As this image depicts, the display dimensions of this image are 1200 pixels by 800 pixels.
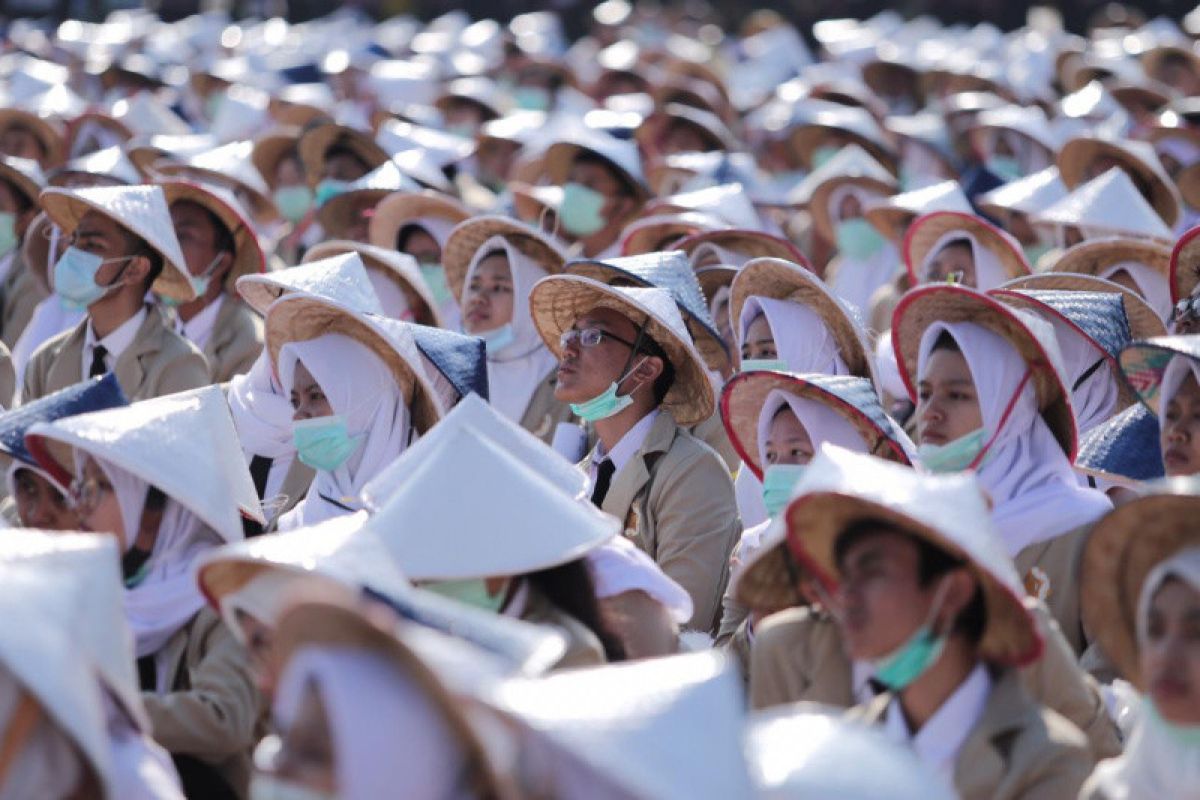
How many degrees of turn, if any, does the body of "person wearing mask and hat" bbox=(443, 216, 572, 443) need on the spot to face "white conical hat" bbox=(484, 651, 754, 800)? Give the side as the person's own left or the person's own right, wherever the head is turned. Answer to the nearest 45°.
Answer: approximately 45° to the person's own left

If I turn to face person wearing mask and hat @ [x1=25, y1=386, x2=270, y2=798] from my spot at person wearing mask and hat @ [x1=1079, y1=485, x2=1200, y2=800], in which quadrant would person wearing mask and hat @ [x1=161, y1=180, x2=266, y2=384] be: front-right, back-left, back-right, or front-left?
front-right

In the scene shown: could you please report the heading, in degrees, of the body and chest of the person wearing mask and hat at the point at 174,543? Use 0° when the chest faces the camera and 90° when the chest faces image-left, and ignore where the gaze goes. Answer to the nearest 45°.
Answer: approximately 90°

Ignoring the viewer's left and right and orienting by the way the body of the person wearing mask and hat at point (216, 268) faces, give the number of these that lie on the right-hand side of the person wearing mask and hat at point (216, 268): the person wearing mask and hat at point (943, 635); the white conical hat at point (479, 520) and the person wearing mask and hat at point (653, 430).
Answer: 0

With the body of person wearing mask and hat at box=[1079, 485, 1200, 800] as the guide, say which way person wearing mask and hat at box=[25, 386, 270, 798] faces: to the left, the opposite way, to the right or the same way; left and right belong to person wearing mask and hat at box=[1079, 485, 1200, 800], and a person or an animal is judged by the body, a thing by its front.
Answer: the same way

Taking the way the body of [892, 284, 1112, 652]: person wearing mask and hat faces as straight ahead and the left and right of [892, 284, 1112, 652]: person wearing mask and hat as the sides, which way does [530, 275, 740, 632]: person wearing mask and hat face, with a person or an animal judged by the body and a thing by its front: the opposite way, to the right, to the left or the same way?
the same way

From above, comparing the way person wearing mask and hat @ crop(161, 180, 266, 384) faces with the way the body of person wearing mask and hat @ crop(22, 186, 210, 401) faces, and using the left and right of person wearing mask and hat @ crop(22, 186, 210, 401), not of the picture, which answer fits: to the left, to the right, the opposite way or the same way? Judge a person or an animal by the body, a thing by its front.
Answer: the same way

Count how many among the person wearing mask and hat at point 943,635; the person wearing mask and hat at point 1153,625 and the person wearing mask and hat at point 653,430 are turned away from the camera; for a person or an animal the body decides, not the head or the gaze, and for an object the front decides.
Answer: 0

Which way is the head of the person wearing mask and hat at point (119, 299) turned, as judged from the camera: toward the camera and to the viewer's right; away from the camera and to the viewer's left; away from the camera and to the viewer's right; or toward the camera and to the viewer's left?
toward the camera and to the viewer's left

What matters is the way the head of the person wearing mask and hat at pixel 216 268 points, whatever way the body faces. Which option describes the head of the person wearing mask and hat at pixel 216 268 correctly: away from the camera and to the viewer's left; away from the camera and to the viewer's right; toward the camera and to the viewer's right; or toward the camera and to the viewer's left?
toward the camera and to the viewer's left

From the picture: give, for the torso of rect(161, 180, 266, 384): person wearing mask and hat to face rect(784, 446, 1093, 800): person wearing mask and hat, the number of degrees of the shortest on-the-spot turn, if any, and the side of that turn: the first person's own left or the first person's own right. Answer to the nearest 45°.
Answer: approximately 45° to the first person's own left

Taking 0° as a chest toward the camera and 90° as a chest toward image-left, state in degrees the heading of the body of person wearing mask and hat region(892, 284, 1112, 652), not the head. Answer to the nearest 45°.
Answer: approximately 45°

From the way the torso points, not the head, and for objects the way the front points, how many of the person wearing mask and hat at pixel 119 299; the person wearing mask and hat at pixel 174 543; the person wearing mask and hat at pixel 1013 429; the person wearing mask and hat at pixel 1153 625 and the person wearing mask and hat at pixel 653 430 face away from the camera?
0

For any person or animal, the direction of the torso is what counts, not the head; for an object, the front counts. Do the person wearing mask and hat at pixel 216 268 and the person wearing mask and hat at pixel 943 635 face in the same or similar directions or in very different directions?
same or similar directions

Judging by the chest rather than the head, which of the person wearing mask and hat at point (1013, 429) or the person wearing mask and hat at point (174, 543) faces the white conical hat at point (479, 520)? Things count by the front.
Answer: the person wearing mask and hat at point (1013, 429)

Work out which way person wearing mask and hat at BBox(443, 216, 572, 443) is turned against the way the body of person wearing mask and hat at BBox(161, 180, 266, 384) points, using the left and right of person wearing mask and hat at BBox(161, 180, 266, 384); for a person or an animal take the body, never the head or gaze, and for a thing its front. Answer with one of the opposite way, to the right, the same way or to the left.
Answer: the same way
